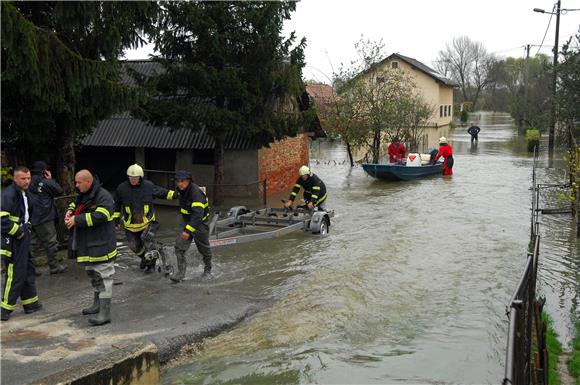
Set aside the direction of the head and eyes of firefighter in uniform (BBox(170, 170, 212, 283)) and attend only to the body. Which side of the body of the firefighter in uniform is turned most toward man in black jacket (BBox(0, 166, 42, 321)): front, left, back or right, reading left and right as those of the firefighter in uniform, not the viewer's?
front

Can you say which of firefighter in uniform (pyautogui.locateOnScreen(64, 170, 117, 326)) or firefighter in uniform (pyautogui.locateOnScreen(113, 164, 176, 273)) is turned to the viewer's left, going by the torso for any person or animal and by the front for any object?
firefighter in uniform (pyautogui.locateOnScreen(64, 170, 117, 326))

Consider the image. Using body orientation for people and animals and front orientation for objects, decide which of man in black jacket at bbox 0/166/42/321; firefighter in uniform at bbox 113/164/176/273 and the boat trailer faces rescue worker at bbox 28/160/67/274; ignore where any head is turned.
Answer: the boat trailer

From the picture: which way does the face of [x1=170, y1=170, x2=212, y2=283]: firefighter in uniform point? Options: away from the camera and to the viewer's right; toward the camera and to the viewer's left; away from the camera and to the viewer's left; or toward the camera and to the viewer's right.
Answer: toward the camera and to the viewer's left

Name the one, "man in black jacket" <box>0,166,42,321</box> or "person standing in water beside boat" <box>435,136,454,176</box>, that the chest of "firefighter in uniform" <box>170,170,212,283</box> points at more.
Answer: the man in black jacket

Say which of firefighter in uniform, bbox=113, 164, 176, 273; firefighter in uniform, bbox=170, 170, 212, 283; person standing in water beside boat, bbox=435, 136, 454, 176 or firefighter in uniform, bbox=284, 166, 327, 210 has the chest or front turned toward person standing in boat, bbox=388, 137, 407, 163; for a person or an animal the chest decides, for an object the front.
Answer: person standing in water beside boat, bbox=435, 136, 454, 176

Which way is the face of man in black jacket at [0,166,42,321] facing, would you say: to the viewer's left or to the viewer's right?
to the viewer's right

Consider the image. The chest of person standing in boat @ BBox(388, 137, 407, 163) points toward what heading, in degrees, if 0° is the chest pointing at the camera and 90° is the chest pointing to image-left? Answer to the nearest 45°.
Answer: approximately 45°

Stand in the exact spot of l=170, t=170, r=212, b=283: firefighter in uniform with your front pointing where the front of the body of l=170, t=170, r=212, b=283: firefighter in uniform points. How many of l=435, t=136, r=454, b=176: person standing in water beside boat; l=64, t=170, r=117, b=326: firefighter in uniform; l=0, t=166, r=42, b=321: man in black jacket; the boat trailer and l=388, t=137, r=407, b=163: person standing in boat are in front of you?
2

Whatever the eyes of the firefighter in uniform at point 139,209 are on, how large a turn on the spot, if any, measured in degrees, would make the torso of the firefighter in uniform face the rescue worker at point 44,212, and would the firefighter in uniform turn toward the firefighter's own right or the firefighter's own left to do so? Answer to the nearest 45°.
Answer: approximately 90° to the firefighter's own right

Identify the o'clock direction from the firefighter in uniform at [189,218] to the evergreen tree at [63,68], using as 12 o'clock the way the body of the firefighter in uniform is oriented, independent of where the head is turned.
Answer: The evergreen tree is roughly at 3 o'clock from the firefighter in uniform.

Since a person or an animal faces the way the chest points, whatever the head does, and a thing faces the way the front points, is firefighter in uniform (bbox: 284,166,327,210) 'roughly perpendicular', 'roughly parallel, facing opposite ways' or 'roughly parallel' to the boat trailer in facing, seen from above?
roughly parallel

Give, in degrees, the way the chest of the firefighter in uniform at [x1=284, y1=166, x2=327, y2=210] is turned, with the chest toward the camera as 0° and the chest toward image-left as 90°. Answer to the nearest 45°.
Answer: approximately 45°

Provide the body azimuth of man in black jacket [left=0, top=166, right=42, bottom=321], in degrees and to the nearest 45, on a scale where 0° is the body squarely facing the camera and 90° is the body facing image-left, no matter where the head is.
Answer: approximately 315°

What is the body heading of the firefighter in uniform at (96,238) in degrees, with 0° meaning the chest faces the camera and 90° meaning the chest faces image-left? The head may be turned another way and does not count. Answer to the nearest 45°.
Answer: approximately 90°

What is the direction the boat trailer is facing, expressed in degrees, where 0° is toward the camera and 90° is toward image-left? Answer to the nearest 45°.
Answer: approximately 45°
